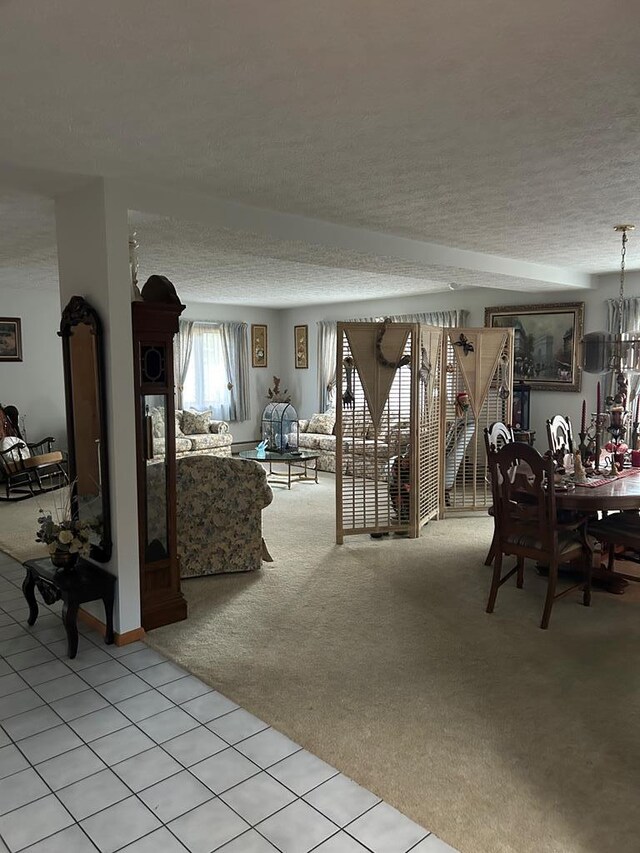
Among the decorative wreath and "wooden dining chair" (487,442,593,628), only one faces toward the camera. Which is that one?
the decorative wreath

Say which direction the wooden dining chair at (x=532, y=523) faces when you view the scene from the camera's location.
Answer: facing away from the viewer and to the right of the viewer

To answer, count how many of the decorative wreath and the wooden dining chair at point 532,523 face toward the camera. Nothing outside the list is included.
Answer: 1

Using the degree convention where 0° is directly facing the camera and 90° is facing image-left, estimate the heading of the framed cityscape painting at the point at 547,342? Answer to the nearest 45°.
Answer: approximately 45°

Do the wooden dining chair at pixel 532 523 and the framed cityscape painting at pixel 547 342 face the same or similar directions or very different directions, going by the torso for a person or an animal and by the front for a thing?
very different directions

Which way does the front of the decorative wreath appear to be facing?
toward the camera

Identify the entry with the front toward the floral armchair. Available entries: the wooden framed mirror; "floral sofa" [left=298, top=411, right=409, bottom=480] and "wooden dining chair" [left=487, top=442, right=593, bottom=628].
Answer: the floral sofa

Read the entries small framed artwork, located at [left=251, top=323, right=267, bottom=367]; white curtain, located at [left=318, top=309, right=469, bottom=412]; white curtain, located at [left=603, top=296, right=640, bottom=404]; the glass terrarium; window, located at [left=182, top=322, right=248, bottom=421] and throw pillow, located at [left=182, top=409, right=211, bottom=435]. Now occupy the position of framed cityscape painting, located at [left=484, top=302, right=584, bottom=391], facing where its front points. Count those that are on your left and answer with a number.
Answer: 1

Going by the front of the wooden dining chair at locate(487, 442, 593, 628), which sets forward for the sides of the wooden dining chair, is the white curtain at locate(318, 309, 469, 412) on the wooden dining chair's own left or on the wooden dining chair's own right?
on the wooden dining chair's own left

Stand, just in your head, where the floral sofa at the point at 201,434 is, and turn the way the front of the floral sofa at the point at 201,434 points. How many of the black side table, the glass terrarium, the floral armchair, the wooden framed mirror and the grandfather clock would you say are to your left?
1

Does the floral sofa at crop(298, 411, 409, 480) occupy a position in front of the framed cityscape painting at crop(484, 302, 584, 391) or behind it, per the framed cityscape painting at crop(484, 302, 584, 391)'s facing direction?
in front

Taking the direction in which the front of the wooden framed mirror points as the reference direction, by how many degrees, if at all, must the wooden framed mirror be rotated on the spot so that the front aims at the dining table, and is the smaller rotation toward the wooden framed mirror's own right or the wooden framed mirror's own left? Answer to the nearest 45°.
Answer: approximately 135° to the wooden framed mirror's own left

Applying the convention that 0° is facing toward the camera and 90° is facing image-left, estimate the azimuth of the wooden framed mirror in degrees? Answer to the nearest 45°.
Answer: approximately 45°

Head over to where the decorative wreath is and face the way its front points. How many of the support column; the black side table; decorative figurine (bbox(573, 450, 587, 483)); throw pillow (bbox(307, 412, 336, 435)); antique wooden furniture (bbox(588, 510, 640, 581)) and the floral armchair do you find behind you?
1

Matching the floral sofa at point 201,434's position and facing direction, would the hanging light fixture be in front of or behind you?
in front

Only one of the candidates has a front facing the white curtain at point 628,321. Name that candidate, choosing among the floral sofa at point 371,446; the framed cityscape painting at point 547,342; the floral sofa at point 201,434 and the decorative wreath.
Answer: the floral sofa at point 201,434

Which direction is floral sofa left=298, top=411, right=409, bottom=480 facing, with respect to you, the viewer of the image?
facing the viewer and to the left of the viewer

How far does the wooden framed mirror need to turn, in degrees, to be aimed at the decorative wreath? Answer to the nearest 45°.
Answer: approximately 180°
